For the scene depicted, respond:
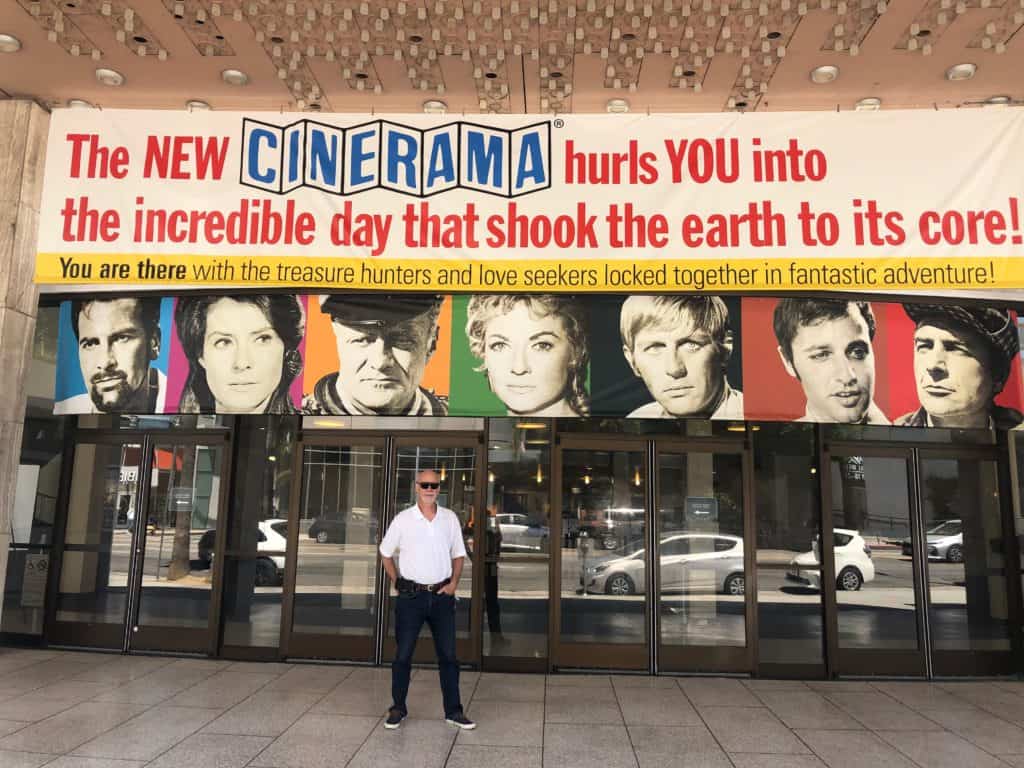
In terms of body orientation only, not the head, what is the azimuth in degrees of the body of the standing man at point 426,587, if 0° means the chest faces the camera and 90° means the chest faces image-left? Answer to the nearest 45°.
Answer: approximately 0°

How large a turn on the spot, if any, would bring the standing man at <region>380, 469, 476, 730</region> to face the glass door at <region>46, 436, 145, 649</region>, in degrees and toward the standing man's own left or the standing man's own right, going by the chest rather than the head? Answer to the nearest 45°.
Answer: approximately 135° to the standing man's own right

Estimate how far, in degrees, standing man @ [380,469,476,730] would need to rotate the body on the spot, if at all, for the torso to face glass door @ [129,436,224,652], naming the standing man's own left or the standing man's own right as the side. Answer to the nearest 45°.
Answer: approximately 135° to the standing man's own right

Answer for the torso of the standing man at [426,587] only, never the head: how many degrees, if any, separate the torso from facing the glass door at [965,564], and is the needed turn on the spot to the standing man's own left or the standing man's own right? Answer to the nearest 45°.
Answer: approximately 90° to the standing man's own left

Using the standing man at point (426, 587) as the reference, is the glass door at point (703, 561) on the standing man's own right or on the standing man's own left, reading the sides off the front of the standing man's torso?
on the standing man's own left

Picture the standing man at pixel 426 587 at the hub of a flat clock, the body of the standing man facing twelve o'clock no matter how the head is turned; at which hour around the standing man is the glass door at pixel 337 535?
The glass door is roughly at 5 o'clock from the standing man.

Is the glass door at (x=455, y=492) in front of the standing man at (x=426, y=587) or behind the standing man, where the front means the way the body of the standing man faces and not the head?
behind
